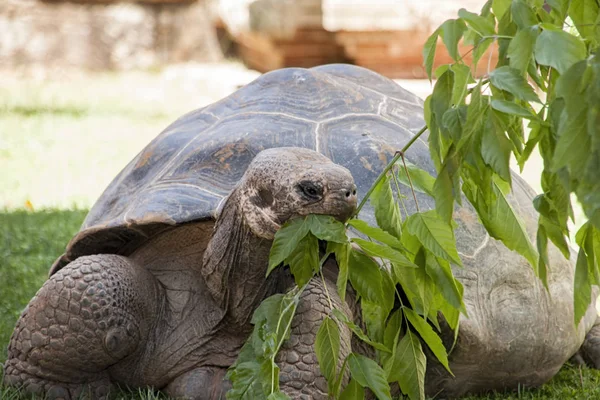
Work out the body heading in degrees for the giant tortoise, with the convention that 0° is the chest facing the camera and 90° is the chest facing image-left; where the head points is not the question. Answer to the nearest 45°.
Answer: approximately 45°
